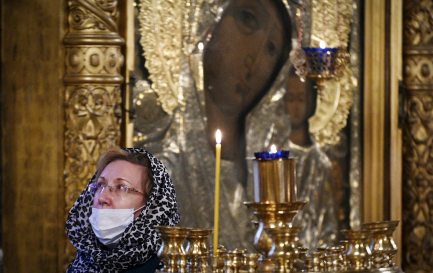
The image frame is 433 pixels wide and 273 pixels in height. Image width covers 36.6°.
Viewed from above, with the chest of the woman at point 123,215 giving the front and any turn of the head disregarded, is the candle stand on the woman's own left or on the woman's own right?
on the woman's own left

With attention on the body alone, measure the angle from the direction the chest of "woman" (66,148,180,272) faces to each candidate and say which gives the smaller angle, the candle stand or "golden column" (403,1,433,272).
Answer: the candle stand

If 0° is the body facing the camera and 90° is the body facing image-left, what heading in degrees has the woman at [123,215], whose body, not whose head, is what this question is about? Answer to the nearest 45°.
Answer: approximately 45°

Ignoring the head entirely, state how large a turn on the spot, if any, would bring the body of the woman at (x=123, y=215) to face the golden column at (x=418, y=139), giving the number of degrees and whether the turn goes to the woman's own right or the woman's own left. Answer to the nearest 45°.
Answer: approximately 180°

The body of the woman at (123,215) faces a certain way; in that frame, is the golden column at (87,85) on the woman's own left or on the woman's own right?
on the woman's own right

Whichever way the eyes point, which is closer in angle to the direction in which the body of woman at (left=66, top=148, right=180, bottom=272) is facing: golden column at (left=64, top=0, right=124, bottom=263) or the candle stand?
the candle stand
